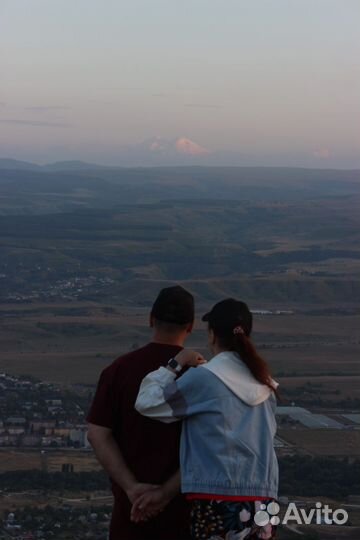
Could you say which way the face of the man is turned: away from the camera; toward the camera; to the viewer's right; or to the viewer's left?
away from the camera

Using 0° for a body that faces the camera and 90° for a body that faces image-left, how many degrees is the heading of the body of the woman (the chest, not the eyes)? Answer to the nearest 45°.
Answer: approximately 135°
